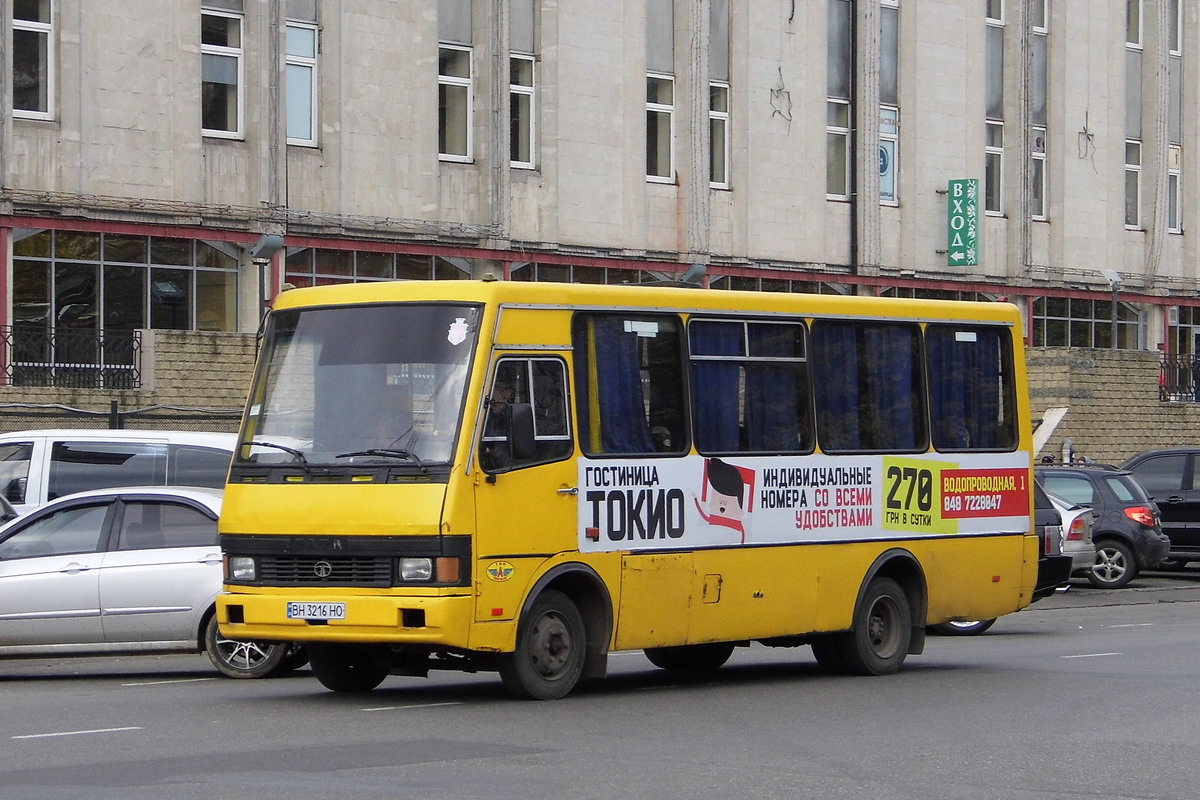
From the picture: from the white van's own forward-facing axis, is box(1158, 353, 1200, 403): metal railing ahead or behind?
behind

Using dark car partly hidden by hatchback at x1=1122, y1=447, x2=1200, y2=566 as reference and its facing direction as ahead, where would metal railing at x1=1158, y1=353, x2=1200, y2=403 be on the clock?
The metal railing is roughly at 3 o'clock from the dark car partly hidden by hatchback.

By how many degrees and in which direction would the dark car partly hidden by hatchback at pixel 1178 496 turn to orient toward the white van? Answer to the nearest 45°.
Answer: approximately 45° to its left

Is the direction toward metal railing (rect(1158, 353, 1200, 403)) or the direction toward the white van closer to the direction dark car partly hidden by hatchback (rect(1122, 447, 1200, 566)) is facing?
the white van

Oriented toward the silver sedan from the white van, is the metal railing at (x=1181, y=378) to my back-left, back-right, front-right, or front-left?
back-left

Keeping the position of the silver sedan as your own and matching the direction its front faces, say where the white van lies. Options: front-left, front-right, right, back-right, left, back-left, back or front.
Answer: right

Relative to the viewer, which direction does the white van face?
to the viewer's left

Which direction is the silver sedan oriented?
to the viewer's left

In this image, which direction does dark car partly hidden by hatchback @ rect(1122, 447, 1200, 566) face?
to the viewer's left

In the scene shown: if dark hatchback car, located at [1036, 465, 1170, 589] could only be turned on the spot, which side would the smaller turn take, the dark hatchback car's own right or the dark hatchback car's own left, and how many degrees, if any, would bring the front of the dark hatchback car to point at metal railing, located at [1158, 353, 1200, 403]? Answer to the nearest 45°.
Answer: approximately 90° to the dark hatchback car's own right

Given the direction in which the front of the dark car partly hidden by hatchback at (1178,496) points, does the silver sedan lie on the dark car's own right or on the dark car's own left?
on the dark car's own left

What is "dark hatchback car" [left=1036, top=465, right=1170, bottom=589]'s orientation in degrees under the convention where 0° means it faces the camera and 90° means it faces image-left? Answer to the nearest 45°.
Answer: approximately 90°
